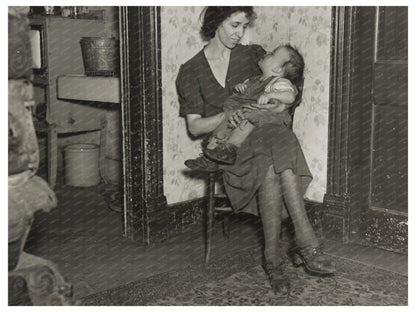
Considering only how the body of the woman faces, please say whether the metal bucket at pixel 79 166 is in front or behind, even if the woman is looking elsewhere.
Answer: behind

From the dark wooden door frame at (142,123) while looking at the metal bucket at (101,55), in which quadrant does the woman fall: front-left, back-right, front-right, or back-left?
back-right

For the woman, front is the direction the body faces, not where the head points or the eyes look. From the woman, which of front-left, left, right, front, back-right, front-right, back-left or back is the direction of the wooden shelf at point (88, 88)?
back

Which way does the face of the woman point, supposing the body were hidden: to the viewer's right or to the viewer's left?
to the viewer's right

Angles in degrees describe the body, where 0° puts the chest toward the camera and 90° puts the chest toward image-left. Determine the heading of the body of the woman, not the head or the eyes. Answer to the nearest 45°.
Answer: approximately 315°

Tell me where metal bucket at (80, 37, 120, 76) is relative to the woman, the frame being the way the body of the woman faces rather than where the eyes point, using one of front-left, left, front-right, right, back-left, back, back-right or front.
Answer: back
